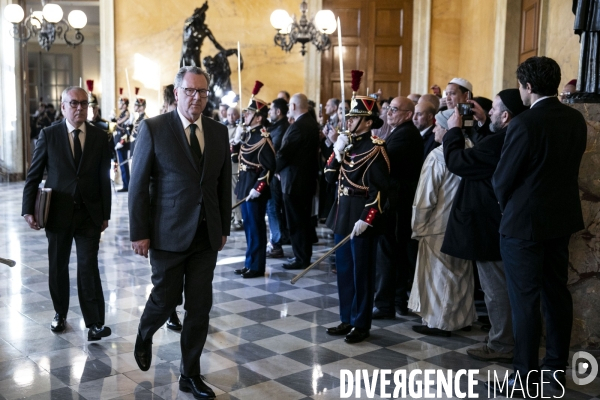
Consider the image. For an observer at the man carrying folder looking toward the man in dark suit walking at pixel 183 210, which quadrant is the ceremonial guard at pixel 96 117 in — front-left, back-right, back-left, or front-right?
back-left

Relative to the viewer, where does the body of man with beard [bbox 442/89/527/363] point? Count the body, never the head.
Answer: to the viewer's left

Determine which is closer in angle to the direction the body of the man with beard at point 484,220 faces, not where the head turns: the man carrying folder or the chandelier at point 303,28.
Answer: the man carrying folder

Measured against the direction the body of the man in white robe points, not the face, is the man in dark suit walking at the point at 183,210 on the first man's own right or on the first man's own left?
on the first man's own left

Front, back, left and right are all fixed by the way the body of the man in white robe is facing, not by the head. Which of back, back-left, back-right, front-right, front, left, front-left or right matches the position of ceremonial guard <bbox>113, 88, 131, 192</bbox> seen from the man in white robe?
front-right

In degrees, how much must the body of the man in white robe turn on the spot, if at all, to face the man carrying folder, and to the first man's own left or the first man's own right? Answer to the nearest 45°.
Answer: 0° — they already face them

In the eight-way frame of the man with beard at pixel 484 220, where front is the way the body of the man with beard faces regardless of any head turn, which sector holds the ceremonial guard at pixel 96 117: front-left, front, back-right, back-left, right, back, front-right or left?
front-right

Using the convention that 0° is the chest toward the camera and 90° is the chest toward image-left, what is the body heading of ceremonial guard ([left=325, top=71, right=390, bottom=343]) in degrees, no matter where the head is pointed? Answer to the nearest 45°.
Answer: approximately 45°

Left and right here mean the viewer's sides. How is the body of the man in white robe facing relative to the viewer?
facing to the left of the viewer

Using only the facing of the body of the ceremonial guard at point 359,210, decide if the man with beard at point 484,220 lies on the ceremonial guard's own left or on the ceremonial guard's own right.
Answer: on the ceremonial guard's own left

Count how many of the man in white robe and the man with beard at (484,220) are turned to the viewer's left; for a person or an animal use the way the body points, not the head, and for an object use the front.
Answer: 2

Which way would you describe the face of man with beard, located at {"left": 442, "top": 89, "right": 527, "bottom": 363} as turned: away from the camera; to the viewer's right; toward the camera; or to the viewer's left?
to the viewer's left

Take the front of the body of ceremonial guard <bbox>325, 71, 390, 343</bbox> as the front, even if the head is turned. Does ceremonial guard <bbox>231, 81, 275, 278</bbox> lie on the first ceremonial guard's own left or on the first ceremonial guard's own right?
on the first ceremonial guard's own right
